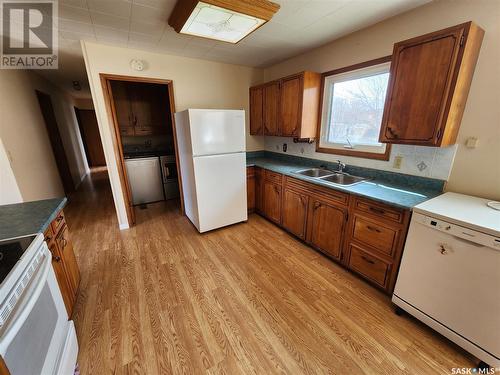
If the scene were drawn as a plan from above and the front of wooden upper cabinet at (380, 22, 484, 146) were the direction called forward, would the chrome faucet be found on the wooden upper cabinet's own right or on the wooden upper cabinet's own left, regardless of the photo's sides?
on the wooden upper cabinet's own right

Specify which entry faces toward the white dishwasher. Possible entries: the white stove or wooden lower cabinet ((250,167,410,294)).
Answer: the white stove

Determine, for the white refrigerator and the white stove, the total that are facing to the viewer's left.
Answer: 0

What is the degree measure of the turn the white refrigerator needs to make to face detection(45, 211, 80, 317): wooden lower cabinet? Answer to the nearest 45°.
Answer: approximately 90° to its right

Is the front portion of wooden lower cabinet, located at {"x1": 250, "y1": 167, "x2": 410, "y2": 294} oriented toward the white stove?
yes

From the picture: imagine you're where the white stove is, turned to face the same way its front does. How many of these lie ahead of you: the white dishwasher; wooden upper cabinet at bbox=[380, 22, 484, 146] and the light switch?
3

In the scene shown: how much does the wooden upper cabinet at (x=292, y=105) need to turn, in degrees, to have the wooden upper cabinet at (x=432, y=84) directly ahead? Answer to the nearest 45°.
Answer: approximately 90° to its left

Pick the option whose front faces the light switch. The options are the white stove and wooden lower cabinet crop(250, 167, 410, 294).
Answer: the white stove

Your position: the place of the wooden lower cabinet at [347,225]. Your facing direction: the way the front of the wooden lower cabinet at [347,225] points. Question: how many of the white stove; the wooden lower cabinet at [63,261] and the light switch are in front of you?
2

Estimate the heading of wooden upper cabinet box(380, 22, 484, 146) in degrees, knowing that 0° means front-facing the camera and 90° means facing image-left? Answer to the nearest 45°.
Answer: approximately 45°
